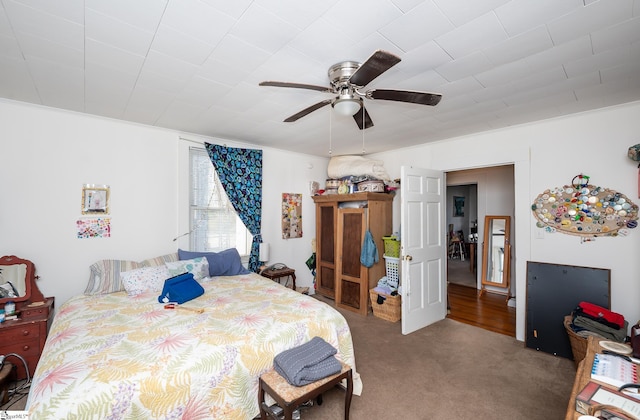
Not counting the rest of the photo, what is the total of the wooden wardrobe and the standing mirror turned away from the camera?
0

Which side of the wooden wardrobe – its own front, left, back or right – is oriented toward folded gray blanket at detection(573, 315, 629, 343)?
left

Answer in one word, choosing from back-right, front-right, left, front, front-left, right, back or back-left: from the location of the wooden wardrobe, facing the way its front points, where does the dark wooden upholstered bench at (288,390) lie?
front-left

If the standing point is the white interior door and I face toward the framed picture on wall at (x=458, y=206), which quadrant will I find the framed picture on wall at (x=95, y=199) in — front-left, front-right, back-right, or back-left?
back-left

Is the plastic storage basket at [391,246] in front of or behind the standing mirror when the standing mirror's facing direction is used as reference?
in front

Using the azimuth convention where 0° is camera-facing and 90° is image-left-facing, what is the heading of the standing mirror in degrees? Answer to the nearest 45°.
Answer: approximately 45°

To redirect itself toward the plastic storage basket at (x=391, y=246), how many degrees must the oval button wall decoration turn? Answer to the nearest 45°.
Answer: approximately 90° to its right

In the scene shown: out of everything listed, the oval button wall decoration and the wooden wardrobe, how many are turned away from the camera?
0

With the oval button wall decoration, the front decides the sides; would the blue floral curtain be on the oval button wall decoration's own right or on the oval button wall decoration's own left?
on the oval button wall decoration's own right

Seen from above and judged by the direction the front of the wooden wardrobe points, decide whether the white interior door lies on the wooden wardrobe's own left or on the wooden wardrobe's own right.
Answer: on the wooden wardrobe's own left

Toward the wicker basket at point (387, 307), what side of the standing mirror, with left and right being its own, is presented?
front

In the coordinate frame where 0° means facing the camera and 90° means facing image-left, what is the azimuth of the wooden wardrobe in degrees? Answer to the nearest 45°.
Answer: approximately 45°
